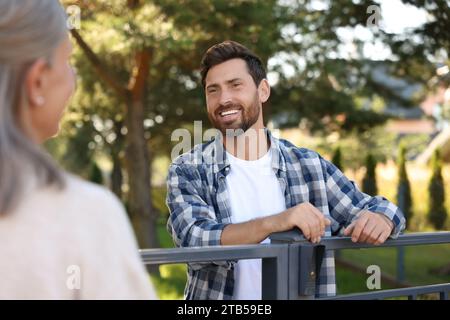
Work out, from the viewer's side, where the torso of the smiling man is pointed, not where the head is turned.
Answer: toward the camera

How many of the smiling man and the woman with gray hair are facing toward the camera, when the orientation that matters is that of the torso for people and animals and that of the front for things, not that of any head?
1

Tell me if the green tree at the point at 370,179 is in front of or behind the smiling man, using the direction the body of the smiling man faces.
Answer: behind

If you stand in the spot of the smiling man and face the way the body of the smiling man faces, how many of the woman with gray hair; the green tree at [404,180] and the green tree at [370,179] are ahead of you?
1

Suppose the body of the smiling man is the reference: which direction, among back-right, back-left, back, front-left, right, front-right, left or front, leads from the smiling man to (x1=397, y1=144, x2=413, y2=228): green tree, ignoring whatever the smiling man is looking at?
back

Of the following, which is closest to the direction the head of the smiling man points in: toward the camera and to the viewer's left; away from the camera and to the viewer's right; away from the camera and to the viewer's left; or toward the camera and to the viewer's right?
toward the camera and to the viewer's left

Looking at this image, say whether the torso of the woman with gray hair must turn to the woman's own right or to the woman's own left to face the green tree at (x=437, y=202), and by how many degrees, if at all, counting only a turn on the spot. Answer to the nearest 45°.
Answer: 0° — they already face it

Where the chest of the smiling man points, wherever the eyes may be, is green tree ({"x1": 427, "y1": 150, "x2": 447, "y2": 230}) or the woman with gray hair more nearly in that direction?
the woman with gray hair

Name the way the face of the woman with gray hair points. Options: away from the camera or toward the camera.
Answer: away from the camera

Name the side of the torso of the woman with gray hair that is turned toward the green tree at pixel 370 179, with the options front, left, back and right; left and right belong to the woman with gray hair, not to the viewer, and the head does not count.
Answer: front

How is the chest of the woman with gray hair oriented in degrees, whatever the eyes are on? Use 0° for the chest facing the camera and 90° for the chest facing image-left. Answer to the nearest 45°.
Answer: approximately 225°

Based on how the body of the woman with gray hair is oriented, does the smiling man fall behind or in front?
in front

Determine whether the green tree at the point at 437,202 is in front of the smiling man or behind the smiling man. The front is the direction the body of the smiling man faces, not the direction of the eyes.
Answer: behind

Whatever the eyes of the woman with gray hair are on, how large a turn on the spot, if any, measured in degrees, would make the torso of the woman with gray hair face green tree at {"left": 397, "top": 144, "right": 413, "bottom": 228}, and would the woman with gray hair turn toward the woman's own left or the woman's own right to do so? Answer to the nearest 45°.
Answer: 0° — they already face it
